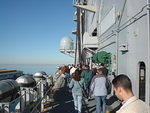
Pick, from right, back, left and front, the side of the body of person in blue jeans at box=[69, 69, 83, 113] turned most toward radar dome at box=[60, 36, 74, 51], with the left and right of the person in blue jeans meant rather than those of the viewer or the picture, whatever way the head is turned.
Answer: front

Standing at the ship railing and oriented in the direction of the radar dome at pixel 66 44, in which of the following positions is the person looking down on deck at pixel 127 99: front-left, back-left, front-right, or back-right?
back-right

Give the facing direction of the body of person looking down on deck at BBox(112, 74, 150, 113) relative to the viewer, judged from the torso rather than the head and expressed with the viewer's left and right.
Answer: facing away from the viewer and to the left of the viewer

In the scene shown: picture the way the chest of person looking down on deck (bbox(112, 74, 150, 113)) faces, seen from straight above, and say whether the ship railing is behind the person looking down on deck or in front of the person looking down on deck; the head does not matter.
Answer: in front

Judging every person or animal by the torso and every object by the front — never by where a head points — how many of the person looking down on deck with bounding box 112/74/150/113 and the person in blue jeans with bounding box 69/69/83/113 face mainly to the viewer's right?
0

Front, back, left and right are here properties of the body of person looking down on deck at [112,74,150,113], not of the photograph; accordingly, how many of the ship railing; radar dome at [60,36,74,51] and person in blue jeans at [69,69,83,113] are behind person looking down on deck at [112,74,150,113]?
0

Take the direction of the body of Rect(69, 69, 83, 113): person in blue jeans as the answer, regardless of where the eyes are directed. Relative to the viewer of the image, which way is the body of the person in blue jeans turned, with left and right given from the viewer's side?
facing away from the viewer

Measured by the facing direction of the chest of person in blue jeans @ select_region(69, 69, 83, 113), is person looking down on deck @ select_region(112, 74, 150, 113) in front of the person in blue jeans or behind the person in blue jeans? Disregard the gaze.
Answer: behind
